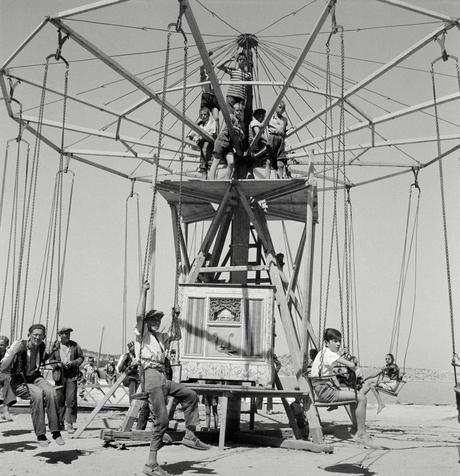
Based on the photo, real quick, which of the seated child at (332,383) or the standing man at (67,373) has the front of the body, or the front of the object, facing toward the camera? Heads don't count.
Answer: the standing man

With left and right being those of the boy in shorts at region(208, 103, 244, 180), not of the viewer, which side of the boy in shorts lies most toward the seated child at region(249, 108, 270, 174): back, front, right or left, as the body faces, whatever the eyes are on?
left

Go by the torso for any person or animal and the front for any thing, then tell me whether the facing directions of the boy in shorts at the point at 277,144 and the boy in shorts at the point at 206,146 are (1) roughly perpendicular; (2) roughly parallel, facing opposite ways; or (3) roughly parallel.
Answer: roughly parallel

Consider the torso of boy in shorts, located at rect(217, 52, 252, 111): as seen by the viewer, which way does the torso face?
toward the camera

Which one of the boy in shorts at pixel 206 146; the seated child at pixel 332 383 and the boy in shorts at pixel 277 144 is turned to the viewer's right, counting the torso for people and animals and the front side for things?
the seated child

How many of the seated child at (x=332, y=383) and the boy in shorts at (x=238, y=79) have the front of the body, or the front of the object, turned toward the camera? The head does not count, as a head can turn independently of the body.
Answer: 1

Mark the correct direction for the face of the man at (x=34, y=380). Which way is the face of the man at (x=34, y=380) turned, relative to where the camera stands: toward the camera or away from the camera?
toward the camera

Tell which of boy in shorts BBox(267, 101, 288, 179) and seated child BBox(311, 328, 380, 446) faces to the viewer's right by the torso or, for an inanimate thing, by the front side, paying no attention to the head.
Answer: the seated child

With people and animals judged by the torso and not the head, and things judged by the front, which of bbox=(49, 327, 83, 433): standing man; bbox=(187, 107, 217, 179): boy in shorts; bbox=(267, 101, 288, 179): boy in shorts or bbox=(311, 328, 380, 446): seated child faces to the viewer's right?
the seated child

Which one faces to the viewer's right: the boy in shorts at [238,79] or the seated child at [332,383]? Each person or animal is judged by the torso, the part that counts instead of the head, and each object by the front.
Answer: the seated child

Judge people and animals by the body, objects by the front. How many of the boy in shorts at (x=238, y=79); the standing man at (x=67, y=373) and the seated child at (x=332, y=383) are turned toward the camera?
2
